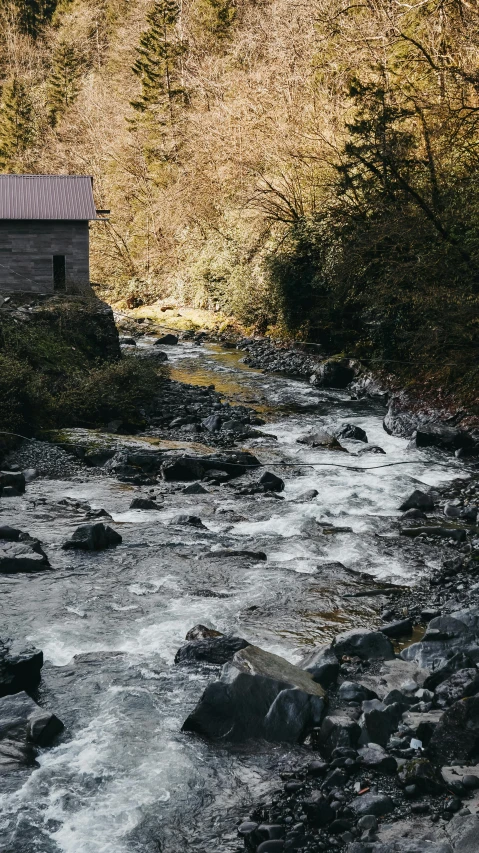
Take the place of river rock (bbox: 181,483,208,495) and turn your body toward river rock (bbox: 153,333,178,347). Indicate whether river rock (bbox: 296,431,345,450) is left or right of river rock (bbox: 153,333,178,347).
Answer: right

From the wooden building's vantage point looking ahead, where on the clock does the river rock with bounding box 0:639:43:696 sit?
The river rock is roughly at 12 o'clock from the wooden building.

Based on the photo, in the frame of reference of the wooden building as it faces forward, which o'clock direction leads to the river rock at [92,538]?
The river rock is roughly at 12 o'clock from the wooden building.

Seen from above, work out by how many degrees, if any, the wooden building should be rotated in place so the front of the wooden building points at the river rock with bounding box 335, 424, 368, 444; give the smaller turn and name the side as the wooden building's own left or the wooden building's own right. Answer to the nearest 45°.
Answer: approximately 45° to the wooden building's own left

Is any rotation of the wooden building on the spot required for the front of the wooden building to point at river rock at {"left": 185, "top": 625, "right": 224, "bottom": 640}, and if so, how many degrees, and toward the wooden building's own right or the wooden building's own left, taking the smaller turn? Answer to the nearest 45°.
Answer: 0° — it already faces it

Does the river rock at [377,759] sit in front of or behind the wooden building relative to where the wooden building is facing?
in front

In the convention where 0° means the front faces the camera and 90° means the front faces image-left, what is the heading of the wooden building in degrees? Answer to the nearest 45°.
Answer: approximately 0°

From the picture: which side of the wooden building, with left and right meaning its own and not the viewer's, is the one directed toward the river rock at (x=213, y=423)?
front

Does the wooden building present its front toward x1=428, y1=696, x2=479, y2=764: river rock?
yes

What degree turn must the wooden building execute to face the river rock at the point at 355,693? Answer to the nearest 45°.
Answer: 0° — it already faces it

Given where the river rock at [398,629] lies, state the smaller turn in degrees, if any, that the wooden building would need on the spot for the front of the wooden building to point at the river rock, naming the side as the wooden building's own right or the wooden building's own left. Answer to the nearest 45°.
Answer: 0° — it already faces it

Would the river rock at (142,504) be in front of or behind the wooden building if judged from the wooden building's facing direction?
in front

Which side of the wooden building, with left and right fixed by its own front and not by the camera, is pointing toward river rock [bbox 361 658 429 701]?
front

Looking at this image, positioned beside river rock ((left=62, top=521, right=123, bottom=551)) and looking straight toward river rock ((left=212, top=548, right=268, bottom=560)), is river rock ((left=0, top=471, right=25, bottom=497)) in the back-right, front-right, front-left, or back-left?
back-left
